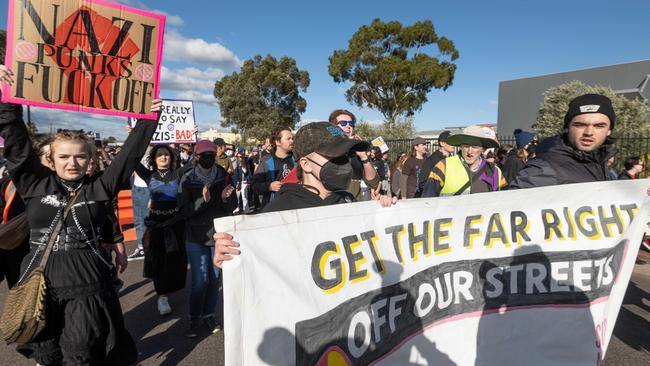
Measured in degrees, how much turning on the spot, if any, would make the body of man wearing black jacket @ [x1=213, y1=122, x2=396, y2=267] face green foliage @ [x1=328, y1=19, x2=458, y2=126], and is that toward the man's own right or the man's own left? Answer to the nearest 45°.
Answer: approximately 135° to the man's own left

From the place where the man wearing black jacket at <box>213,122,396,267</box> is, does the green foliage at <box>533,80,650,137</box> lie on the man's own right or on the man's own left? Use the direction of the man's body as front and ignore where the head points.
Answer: on the man's own left

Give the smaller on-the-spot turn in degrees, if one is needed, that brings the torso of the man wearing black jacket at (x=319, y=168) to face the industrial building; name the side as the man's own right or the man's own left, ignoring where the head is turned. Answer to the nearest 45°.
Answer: approximately 90° to the man's own left

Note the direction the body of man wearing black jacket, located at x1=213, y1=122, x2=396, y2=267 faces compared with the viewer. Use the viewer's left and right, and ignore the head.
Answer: facing the viewer and to the right of the viewer

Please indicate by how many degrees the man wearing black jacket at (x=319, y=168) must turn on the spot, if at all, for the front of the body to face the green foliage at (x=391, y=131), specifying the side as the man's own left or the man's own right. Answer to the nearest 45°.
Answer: approximately 135° to the man's own left

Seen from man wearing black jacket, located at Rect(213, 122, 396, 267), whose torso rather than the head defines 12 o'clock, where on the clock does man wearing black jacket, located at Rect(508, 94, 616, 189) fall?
man wearing black jacket, located at Rect(508, 94, 616, 189) is roughly at 10 o'clock from man wearing black jacket, located at Rect(213, 122, 396, 267).
